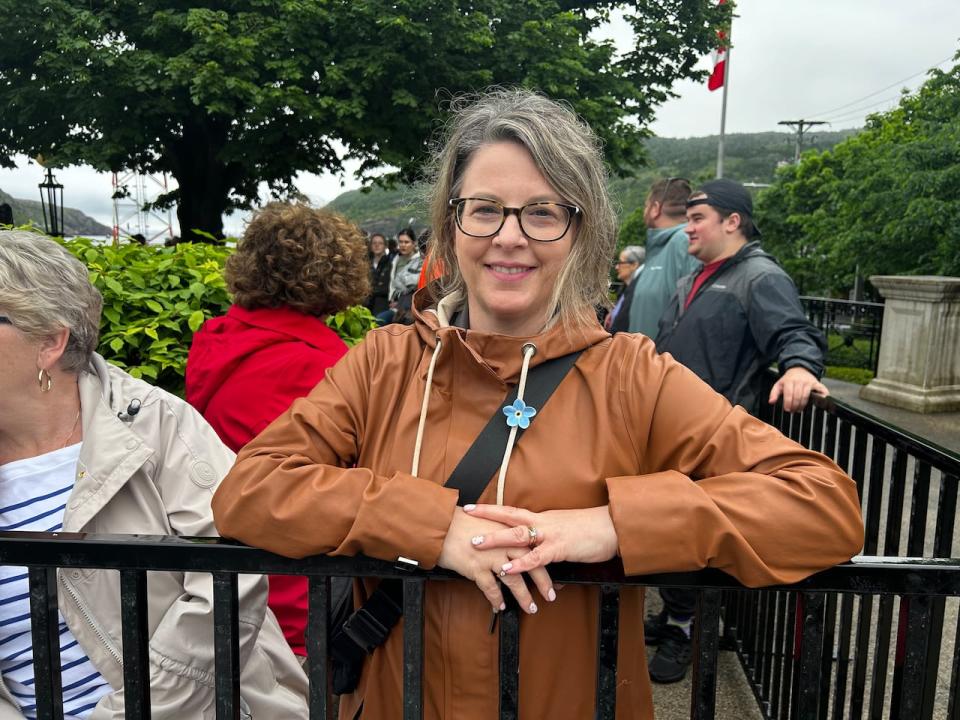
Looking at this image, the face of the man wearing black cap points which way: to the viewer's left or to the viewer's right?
to the viewer's left

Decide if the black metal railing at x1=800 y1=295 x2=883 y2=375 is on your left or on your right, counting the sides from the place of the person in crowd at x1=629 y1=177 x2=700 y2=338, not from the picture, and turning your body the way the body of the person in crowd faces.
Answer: on your right

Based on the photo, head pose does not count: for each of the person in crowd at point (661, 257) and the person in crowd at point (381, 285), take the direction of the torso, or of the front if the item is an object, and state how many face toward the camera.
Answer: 1

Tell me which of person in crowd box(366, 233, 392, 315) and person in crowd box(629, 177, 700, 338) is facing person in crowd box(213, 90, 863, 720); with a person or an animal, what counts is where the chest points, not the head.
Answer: person in crowd box(366, 233, 392, 315)

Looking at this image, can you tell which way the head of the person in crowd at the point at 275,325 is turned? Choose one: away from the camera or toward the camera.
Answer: away from the camera

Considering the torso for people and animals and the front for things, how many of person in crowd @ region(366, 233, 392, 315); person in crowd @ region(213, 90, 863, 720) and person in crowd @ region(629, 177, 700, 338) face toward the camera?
2

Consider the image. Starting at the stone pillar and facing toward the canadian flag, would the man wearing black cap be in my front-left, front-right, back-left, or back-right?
back-left

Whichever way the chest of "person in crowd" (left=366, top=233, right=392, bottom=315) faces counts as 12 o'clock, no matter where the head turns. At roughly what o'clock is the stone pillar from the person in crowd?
The stone pillar is roughly at 10 o'clock from the person in crowd.

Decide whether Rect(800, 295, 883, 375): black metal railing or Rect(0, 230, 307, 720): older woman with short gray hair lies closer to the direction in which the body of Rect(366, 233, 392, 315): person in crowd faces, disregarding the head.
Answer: the older woman with short gray hair

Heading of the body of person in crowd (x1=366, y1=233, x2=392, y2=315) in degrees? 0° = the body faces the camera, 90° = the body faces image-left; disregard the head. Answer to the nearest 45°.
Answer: approximately 0°
